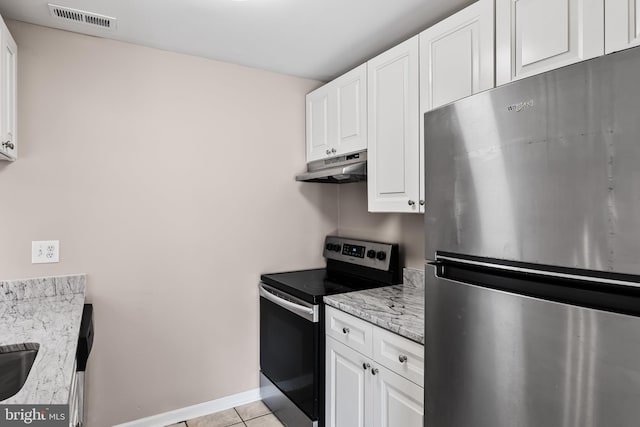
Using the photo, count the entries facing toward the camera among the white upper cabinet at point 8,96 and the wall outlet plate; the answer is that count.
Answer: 1

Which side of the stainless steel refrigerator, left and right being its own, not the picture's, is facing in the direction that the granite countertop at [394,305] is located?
right

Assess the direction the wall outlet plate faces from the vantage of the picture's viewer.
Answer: facing the viewer

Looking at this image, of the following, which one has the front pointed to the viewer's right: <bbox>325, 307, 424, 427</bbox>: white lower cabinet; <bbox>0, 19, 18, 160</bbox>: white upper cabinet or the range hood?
the white upper cabinet

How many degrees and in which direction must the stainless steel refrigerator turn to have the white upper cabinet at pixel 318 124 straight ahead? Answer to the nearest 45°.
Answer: approximately 90° to its right

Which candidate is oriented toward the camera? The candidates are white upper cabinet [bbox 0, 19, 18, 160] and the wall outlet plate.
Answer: the wall outlet plate

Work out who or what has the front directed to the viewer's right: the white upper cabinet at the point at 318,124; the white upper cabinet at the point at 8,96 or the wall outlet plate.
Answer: the white upper cabinet at the point at 8,96

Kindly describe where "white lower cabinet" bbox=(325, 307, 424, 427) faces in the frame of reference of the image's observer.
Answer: facing the viewer and to the left of the viewer

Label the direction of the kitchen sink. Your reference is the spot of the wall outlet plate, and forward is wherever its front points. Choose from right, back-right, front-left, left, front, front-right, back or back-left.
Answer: front

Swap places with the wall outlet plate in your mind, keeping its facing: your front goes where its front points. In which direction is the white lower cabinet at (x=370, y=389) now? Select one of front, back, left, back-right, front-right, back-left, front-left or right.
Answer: front-left

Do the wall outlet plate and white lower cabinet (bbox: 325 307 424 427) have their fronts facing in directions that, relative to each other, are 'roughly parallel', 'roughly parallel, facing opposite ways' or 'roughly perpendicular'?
roughly perpendicular
